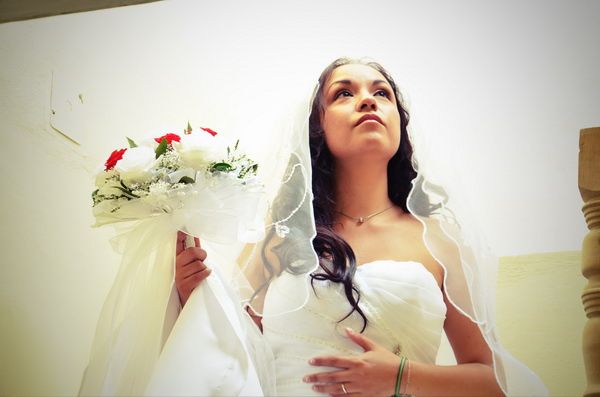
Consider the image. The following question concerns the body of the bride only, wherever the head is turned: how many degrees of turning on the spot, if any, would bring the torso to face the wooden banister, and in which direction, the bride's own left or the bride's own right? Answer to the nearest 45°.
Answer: approximately 90° to the bride's own left

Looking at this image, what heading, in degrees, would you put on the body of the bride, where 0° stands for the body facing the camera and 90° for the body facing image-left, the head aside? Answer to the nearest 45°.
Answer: approximately 0°
